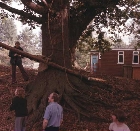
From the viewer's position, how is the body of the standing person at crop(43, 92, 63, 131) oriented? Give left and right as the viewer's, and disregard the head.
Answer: facing away from the viewer and to the left of the viewer

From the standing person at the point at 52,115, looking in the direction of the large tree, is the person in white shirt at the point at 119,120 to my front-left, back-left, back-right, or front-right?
back-right

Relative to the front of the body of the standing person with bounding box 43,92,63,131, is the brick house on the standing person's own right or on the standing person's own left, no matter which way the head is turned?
on the standing person's own right

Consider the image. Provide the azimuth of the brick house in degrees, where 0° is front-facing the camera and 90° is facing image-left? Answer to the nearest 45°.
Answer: approximately 45°

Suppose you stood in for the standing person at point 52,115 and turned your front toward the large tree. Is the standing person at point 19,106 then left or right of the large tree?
left

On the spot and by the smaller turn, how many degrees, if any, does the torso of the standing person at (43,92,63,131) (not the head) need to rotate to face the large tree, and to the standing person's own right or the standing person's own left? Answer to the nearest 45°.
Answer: approximately 45° to the standing person's own right
